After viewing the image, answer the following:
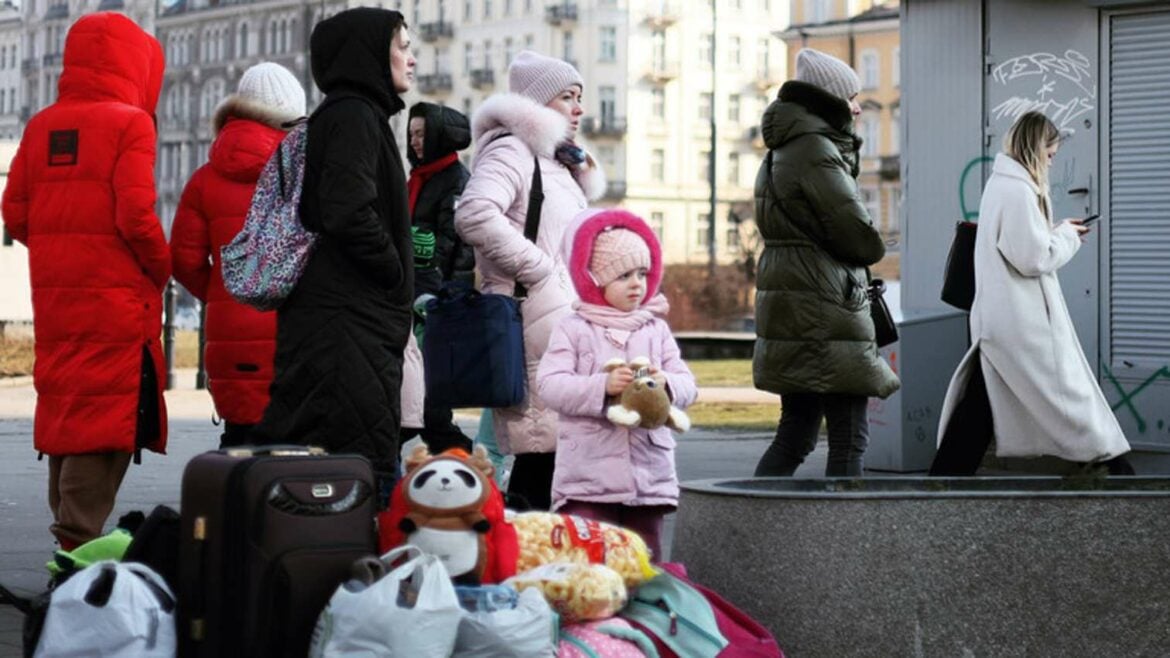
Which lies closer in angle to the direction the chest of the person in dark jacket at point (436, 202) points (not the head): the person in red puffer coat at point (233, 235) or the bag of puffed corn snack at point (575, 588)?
the person in red puffer coat

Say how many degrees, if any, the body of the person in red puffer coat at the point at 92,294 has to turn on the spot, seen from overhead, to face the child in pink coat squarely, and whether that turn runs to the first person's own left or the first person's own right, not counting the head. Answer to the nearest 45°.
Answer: approximately 90° to the first person's own right

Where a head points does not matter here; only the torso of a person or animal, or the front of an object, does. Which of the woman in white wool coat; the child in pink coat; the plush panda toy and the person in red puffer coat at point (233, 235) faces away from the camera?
the person in red puffer coat

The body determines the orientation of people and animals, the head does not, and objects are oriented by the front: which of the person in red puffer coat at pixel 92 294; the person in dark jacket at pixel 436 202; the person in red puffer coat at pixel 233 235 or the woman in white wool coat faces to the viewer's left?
the person in dark jacket

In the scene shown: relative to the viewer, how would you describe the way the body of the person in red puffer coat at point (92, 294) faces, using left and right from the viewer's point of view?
facing away from the viewer and to the right of the viewer

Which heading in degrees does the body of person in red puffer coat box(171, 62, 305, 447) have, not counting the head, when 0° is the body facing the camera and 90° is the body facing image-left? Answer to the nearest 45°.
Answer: approximately 180°

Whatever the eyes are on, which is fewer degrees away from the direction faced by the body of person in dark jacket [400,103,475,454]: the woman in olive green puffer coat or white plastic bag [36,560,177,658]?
the white plastic bag

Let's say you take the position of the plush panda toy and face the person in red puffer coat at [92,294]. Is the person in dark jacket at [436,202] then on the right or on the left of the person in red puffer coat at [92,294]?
right

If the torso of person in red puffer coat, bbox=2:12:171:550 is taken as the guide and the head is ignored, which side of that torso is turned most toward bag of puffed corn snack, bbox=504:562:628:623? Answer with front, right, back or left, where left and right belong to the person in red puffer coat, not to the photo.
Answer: right

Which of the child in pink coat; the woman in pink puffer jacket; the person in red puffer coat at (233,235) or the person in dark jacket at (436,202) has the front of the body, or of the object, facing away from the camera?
the person in red puffer coat

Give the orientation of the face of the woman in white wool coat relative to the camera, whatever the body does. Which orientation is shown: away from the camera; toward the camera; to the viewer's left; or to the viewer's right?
to the viewer's right

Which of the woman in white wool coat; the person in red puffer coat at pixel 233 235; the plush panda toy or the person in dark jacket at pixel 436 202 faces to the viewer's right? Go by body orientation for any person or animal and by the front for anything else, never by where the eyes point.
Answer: the woman in white wool coat
